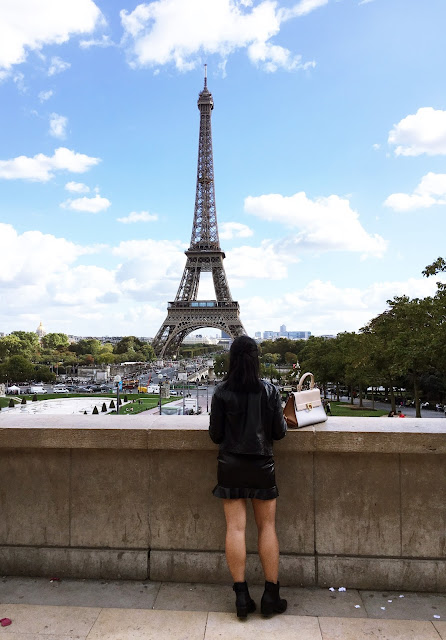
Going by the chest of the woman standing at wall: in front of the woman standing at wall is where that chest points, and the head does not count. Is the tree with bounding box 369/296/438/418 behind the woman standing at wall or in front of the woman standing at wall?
in front

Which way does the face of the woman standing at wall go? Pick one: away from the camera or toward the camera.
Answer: away from the camera

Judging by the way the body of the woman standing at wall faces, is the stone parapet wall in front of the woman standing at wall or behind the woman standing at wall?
in front

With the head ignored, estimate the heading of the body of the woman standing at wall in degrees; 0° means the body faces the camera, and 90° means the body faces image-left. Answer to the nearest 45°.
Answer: approximately 180°
